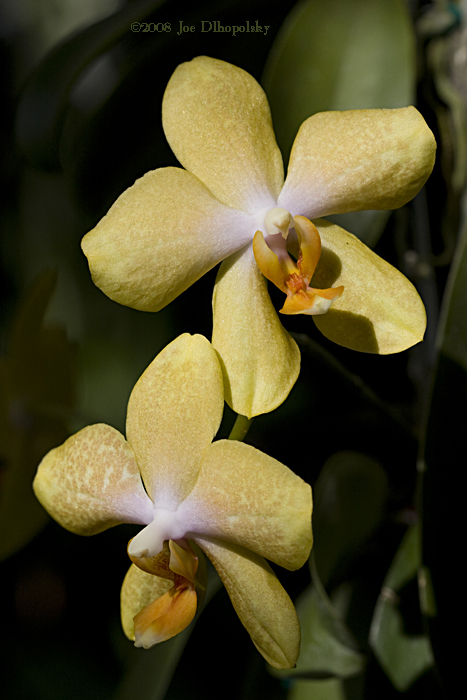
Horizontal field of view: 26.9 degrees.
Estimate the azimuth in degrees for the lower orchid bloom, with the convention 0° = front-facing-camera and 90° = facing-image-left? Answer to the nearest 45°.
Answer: approximately 45°

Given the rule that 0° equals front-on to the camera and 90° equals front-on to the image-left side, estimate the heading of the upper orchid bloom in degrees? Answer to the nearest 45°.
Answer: approximately 0°

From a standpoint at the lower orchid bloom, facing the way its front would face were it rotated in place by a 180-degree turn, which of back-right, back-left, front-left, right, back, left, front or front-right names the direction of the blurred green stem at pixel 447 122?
front
